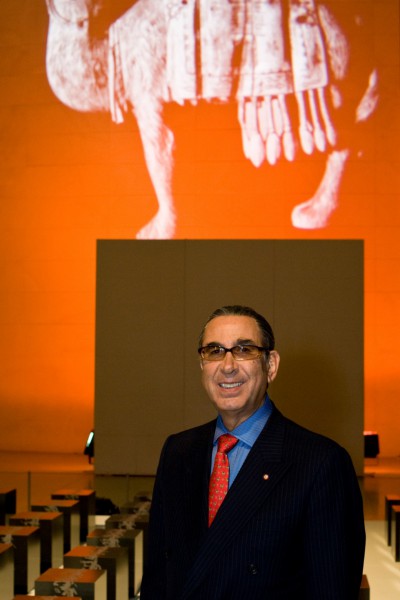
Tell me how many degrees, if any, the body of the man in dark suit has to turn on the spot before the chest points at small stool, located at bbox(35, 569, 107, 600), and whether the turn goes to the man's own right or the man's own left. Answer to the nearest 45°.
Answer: approximately 135° to the man's own right

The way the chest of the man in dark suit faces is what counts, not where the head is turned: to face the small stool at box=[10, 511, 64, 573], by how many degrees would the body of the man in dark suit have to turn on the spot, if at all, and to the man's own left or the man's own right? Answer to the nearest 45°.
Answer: approximately 135° to the man's own right

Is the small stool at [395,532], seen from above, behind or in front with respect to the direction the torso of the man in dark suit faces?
behind

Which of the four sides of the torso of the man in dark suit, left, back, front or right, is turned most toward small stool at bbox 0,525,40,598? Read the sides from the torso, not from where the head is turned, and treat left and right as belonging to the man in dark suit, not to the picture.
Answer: right

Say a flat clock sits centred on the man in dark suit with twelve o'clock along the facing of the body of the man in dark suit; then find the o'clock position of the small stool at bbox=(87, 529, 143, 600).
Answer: The small stool is roughly at 4 o'clock from the man in dark suit.

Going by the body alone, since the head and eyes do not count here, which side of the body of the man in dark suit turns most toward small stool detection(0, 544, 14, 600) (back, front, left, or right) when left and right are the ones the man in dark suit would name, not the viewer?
right

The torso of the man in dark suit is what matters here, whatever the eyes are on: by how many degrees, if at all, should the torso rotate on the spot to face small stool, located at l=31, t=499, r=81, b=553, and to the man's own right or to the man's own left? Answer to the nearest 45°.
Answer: approximately 135° to the man's own right

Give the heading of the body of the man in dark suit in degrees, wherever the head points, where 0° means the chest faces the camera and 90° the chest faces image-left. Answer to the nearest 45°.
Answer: approximately 45°

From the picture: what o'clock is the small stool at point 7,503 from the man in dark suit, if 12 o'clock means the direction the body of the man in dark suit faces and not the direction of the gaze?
The small stool is roughly at 4 o'clock from the man in dark suit.

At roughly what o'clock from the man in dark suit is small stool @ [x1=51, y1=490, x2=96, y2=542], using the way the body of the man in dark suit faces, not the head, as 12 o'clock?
The small stool is roughly at 4 o'clock from the man in dark suit.
